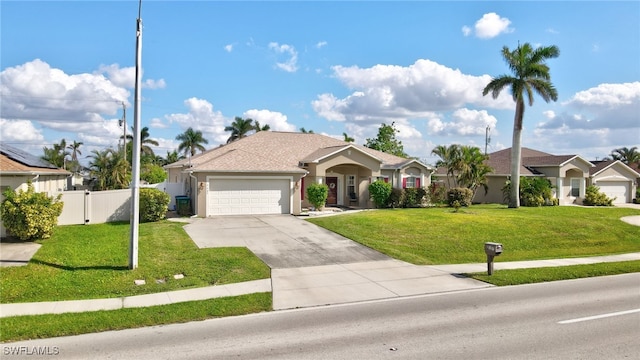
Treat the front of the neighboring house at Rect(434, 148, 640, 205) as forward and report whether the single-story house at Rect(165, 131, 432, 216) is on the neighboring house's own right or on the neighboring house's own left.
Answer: on the neighboring house's own right

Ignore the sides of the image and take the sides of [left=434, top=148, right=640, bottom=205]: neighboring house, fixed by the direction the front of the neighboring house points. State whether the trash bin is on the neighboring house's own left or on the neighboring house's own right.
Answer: on the neighboring house's own right

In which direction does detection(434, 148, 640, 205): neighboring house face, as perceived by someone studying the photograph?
facing the viewer and to the right of the viewer

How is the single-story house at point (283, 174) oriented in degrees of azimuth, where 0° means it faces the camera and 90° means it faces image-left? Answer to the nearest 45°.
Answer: approximately 0°

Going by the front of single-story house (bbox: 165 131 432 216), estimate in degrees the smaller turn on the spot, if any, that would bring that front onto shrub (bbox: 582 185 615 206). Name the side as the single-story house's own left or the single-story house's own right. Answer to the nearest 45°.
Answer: approximately 90° to the single-story house's own left

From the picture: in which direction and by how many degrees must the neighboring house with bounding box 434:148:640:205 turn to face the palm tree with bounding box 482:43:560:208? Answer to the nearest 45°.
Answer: approximately 45° to its right

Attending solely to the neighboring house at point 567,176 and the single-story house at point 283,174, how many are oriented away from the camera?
0

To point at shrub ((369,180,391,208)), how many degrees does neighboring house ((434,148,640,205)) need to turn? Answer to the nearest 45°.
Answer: approximately 90° to its right

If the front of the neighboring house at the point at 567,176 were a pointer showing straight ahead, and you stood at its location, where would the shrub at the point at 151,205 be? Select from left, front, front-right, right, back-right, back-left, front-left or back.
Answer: right

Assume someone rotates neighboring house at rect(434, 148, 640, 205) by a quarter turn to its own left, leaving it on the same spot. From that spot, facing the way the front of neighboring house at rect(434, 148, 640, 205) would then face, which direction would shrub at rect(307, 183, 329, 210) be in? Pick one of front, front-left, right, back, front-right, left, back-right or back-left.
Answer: back

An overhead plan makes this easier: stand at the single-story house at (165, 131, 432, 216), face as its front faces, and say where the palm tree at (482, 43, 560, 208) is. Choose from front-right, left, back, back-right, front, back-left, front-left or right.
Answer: left

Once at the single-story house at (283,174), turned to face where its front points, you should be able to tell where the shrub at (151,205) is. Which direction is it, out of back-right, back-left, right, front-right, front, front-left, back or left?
front-right

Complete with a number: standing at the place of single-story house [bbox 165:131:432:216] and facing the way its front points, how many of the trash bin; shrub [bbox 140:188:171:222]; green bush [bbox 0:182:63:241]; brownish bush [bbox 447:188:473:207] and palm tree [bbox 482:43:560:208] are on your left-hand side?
2

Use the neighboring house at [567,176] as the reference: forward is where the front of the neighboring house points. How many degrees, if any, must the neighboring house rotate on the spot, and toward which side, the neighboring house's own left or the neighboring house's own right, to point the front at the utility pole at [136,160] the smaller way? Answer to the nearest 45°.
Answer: approximately 45° to the neighboring house's own right
